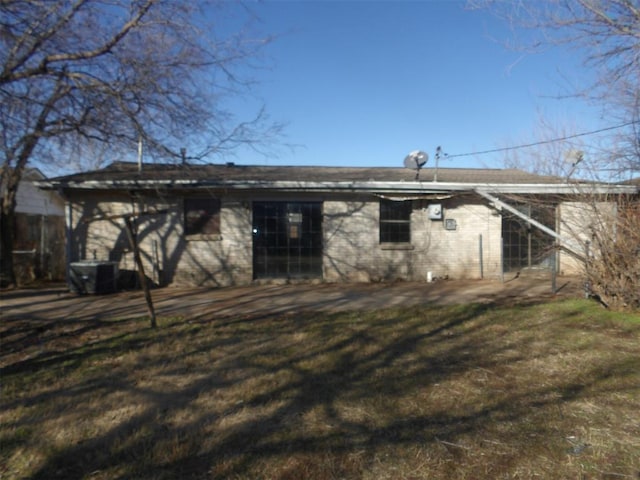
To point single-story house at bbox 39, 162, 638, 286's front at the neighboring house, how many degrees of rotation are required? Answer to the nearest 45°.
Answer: approximately 90° to its left

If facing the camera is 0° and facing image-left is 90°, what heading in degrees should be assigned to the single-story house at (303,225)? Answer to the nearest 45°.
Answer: approximately 180°
